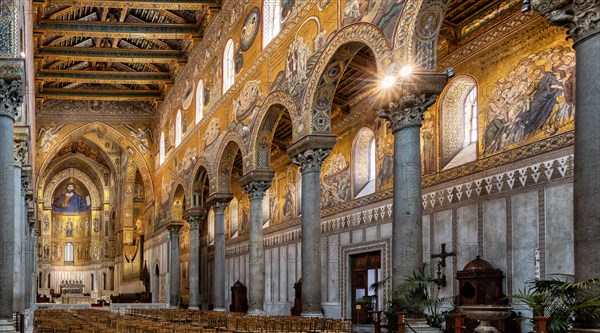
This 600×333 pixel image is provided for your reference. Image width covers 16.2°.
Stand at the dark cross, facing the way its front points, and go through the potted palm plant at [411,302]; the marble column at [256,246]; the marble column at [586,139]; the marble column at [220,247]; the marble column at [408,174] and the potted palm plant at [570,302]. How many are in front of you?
4

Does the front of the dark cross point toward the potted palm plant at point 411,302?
yes
